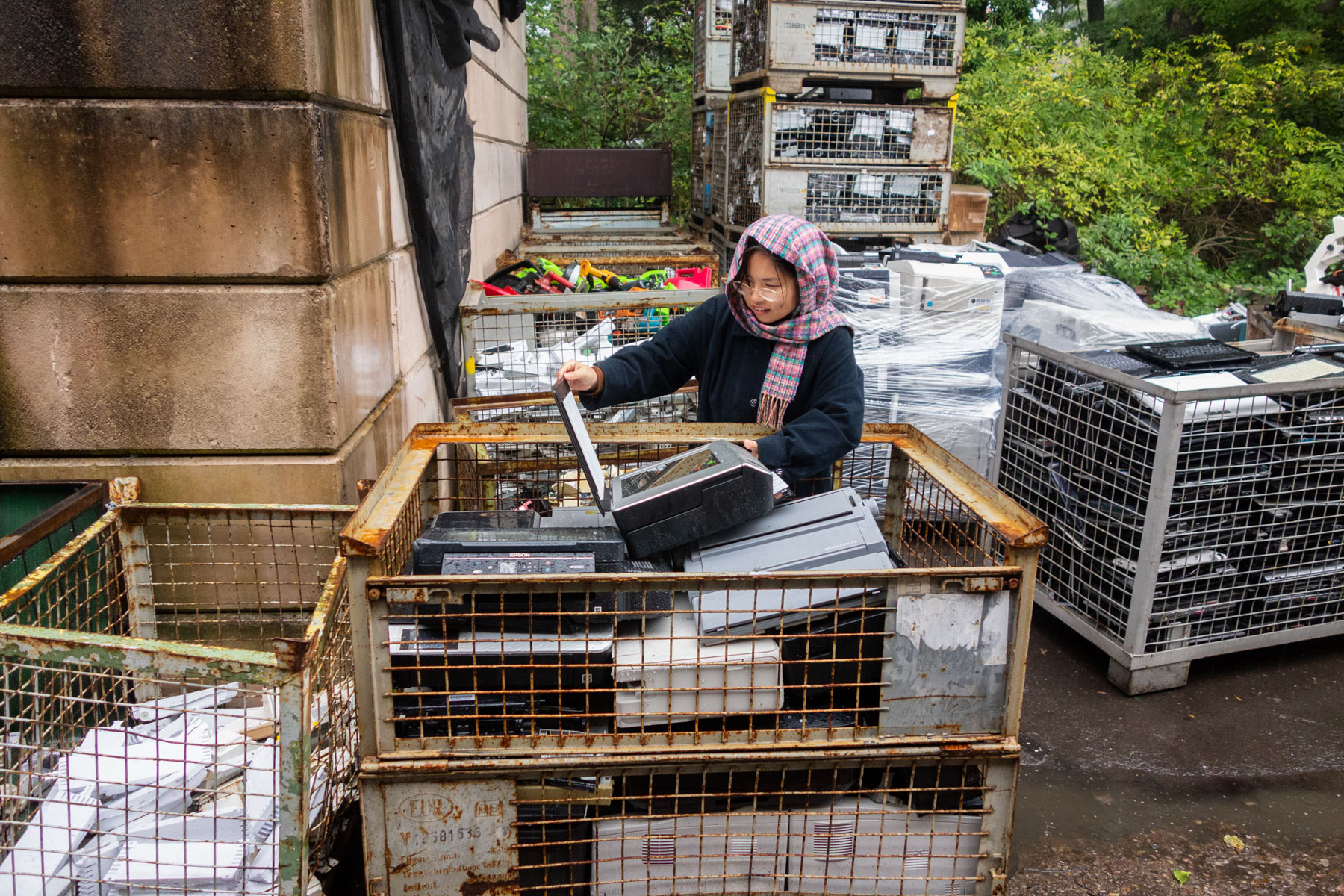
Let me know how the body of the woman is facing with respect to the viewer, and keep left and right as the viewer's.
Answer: facing the viewer and to the left of the viewer

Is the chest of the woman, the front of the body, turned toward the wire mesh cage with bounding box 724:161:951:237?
no

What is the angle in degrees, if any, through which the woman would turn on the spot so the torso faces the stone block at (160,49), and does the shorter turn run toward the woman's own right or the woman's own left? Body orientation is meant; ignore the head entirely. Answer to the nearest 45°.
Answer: approximately 45° to the woman's own right

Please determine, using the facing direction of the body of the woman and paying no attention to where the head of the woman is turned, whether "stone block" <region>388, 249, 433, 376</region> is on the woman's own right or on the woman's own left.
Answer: on the woman's own right

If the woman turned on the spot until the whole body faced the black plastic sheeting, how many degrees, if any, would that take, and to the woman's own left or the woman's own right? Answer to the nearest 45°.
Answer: approximately 90° to the woman's own right

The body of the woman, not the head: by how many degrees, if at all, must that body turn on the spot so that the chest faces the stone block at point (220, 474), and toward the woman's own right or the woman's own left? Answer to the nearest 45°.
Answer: approximately 45° to the woman's own right

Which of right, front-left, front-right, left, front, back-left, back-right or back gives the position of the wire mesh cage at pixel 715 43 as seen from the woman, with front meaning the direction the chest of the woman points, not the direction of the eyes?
back-right

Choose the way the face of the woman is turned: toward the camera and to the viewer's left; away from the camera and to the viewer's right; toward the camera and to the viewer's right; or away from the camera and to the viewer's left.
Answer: toward the camera and to the viewer's left

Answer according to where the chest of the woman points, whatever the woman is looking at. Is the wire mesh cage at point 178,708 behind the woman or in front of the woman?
in front

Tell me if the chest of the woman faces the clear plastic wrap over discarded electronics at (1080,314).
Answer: no

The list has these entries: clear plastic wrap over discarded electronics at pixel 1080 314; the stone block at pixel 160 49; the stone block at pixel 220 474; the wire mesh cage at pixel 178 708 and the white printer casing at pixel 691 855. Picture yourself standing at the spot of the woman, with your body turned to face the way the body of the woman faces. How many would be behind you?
1

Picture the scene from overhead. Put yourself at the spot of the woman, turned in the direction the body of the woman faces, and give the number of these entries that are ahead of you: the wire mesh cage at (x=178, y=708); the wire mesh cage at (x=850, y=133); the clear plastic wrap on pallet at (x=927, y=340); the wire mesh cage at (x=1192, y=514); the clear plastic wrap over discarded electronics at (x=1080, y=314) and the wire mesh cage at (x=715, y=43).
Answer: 1

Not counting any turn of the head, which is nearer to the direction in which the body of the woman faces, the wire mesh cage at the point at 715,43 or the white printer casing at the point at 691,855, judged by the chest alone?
the white printer casing

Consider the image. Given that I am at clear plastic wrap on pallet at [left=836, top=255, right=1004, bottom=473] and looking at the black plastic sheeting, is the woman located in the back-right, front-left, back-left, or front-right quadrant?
front-left

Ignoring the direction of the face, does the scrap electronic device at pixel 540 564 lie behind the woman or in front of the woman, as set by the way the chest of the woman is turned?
in front

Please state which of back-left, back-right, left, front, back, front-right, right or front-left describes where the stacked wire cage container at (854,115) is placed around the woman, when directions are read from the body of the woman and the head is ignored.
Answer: back-right

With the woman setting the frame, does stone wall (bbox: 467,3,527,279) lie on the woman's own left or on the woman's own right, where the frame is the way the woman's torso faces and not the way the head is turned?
on the woman's own right

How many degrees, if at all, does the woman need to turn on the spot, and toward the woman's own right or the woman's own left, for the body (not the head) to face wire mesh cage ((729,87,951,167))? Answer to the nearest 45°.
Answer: approximately 135° to the woman's own right

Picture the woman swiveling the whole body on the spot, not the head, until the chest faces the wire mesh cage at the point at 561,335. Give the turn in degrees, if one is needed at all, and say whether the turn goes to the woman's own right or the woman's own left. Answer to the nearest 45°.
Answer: approximately 90° to the woman's own right
